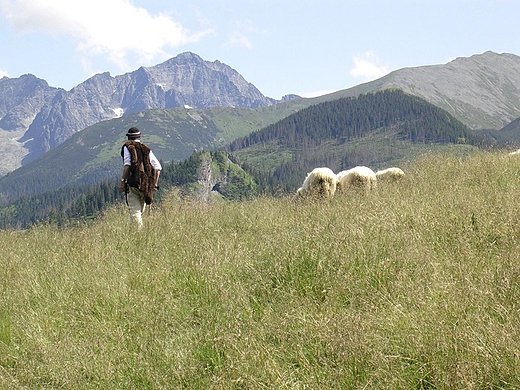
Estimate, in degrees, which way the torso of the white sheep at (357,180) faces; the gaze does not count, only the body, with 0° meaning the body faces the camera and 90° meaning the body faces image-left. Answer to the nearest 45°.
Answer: approximately 90°

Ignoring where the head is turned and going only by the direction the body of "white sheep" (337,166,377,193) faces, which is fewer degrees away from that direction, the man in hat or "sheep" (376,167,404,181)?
the man in hat

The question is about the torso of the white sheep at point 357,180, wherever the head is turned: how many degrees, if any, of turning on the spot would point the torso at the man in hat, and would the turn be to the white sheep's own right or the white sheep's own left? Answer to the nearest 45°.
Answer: approximately 45° to the white sheep's own left

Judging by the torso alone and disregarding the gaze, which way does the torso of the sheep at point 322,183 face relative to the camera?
to the viewer's left

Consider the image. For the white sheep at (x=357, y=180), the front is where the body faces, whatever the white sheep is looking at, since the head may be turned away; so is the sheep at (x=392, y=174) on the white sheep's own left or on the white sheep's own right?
on the white sheep's own right

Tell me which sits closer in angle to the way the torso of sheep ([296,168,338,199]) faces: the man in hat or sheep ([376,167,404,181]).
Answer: the man in hat
